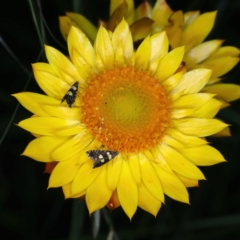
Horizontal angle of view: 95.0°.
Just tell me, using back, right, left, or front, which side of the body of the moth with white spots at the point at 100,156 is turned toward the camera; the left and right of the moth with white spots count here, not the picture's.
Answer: right
